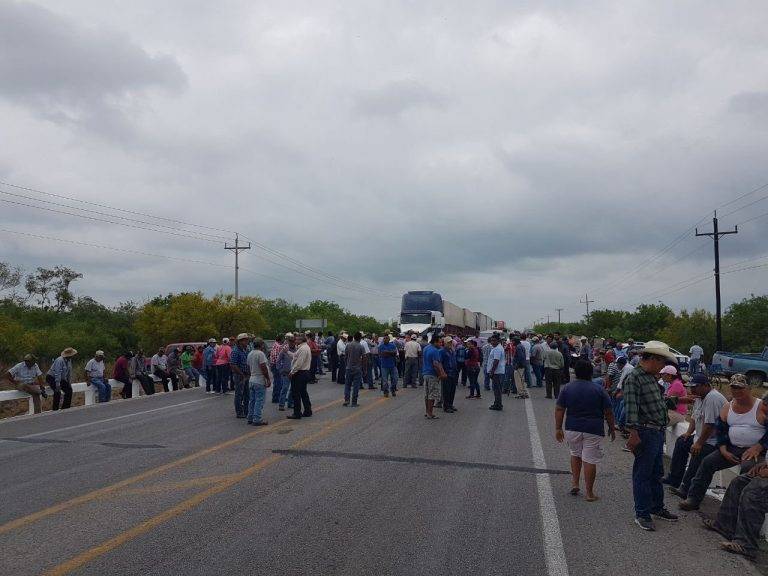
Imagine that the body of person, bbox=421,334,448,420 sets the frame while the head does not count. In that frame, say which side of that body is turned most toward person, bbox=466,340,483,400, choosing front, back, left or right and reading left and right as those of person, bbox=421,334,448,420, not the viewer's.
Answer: left

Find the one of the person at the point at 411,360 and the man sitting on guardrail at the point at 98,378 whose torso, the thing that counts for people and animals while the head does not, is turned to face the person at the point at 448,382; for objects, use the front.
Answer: the man sitting on guardrail

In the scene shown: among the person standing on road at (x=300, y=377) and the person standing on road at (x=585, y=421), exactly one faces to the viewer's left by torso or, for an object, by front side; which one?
the person standing on road at (x=300, y=377)

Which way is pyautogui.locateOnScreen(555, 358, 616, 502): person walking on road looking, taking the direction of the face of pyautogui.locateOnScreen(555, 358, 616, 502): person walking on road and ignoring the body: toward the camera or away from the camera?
away from the camera

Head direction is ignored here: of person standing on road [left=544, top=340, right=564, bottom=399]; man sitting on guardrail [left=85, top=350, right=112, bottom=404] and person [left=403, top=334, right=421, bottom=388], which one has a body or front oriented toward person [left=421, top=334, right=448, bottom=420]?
the man sitting on guardrail

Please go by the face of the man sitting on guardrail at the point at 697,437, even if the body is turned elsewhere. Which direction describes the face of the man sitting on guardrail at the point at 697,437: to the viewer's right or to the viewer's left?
to the viewer's left

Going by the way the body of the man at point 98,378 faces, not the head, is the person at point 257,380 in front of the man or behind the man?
in front

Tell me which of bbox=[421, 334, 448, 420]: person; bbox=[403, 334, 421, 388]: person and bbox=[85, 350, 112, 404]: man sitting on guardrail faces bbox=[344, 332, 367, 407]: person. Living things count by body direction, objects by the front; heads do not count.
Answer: the man sitting on guardrail
